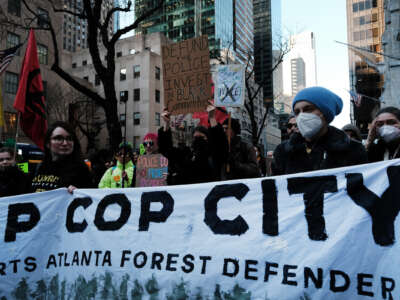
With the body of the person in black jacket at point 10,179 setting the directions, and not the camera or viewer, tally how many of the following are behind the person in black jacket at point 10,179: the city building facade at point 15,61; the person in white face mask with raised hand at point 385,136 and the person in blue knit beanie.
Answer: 1

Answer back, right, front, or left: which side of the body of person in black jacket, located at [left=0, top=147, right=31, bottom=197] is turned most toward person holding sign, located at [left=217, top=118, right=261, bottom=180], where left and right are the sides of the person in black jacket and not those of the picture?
left

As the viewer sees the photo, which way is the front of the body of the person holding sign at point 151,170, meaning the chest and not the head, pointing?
toward the camera

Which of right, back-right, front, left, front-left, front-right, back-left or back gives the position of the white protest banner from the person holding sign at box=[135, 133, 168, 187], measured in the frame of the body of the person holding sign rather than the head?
front

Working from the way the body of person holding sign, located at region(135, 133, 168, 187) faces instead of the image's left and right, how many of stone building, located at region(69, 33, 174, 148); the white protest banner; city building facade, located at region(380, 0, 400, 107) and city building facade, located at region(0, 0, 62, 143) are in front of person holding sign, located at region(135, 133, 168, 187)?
1

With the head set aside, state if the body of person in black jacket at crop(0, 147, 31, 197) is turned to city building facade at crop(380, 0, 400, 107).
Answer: no

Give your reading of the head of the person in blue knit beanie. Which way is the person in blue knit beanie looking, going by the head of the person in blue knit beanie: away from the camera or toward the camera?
toward the camera

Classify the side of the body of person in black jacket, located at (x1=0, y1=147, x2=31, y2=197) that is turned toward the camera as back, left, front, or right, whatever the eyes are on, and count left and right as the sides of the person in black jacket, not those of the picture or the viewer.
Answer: front

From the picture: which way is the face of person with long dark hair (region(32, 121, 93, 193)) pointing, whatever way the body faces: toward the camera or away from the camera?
toward the camera

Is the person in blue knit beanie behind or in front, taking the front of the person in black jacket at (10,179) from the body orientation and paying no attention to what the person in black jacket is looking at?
in front

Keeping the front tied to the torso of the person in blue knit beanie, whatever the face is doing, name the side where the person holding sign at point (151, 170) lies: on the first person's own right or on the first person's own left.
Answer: on the first person's own right

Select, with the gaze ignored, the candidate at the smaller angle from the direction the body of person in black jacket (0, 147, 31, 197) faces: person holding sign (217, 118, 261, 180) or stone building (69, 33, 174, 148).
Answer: the person holding sign

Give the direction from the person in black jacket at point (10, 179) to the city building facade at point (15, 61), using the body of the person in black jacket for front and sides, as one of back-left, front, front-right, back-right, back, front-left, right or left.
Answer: back
